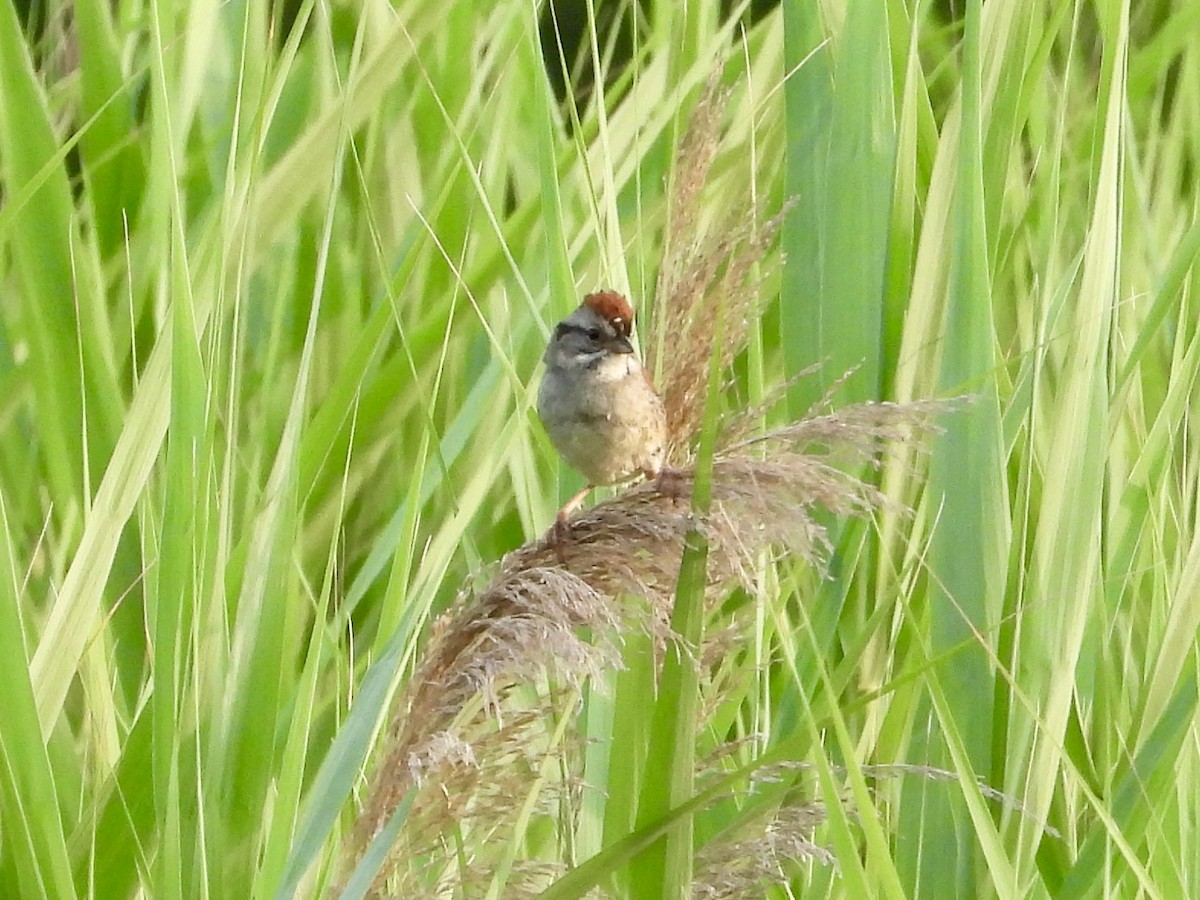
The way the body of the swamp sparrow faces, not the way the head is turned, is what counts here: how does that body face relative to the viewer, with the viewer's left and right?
facing the viewer and to the right of the viewer
